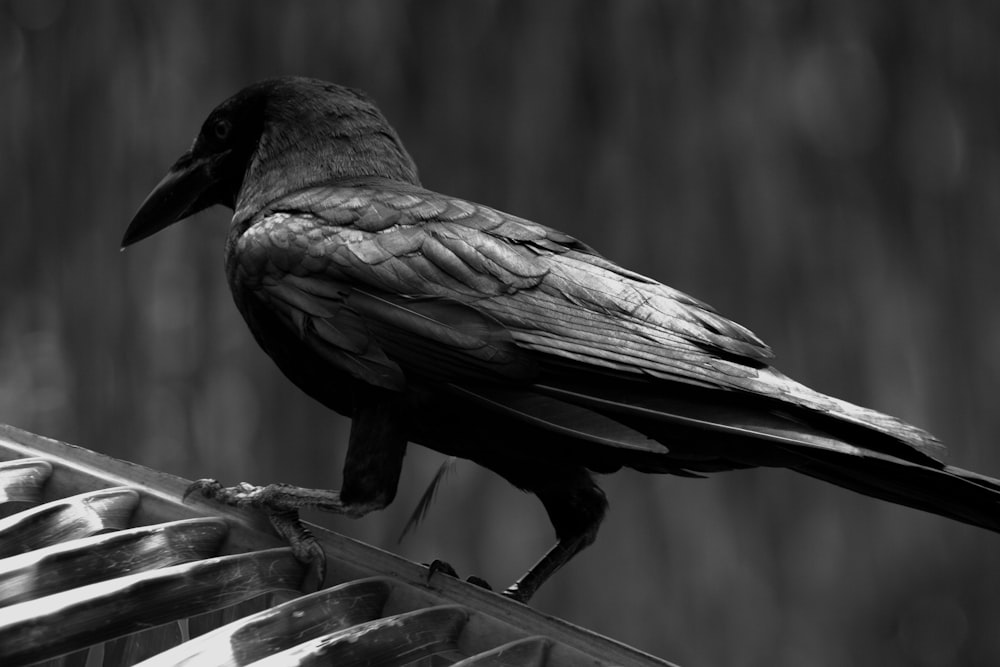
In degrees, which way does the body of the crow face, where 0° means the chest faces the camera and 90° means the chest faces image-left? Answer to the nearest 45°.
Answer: approximately 90°
